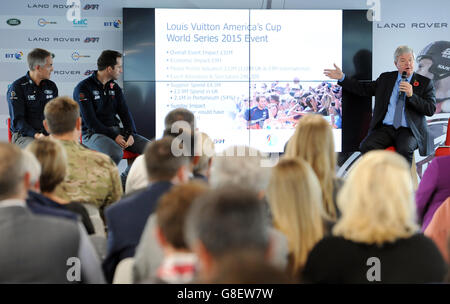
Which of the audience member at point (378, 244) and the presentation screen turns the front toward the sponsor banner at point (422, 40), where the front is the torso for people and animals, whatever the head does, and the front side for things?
the audience member

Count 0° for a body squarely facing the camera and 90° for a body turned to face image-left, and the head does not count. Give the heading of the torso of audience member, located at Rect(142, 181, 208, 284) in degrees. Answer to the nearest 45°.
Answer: approximately 180°

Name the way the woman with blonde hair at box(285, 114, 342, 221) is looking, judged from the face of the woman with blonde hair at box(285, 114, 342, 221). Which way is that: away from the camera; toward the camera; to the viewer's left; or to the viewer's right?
away from the camera

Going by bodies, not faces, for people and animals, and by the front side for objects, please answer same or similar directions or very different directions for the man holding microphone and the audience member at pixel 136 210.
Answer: very different directions

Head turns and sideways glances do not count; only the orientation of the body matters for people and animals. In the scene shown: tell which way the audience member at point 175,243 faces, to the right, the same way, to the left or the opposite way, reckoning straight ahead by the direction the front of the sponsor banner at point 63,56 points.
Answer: the opposite way

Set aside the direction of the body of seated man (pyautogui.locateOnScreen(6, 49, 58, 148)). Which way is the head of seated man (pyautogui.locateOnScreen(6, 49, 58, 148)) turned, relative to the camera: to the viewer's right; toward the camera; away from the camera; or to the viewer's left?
to the viewer's right

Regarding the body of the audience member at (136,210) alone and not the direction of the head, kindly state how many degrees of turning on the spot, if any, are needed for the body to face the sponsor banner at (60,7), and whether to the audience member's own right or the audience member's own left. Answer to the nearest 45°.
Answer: approximately 45° to the audience member's own left

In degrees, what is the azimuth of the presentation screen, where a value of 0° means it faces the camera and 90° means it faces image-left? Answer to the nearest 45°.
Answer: approximately 0°

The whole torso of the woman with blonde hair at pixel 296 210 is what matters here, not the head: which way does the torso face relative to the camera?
away from the camera

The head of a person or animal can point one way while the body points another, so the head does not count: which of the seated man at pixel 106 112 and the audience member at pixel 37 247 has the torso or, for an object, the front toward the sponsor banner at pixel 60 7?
the audience member

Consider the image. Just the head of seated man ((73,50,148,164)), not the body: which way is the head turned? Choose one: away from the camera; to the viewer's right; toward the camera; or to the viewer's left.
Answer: to the viewer's right

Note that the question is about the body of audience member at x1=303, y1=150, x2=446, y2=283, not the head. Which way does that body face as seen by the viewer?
away from the camera

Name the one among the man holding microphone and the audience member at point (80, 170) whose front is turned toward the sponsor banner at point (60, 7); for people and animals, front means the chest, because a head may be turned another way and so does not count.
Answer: the audience member
